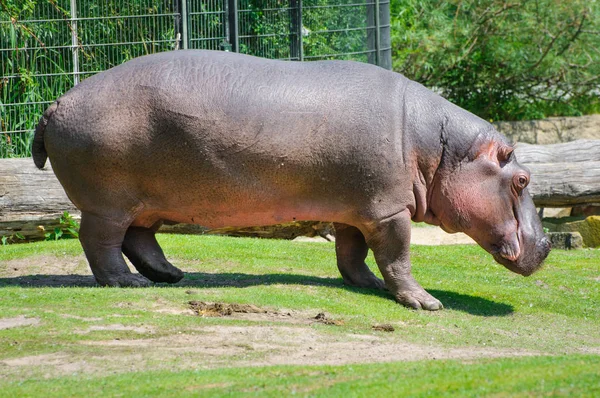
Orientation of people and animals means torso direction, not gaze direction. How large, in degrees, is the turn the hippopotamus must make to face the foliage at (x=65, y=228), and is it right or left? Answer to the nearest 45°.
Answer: approximately 135° to its left

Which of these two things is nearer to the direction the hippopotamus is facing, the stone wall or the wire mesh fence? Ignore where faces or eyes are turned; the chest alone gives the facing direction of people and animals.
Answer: the stone wall

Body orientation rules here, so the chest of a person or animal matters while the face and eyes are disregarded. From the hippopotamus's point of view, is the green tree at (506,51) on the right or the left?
on its left

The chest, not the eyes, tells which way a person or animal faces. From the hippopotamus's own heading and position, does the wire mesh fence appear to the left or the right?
on its left

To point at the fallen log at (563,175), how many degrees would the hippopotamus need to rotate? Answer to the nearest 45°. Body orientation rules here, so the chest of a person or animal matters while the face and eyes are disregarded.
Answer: approximately 45° to its left

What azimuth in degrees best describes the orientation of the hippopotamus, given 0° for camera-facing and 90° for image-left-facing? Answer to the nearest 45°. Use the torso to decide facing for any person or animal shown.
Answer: approximately 270°

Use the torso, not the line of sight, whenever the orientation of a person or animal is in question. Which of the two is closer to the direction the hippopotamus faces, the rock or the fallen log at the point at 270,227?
the rock
